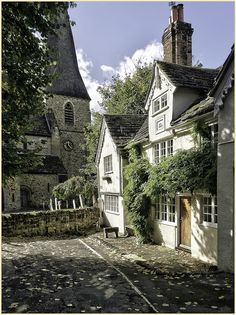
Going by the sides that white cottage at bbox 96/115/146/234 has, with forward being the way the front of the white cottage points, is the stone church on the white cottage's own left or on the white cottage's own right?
on the white cottage's own right

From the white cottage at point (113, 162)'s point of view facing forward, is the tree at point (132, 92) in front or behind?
behind
